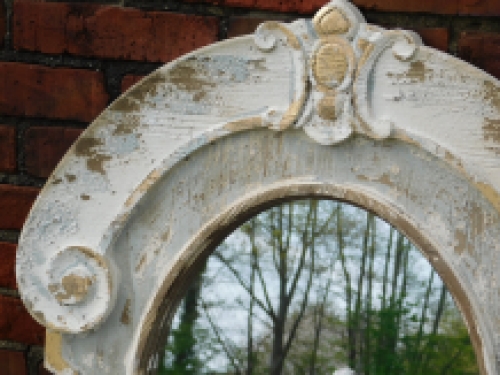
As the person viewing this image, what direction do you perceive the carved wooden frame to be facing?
facing the viewer
